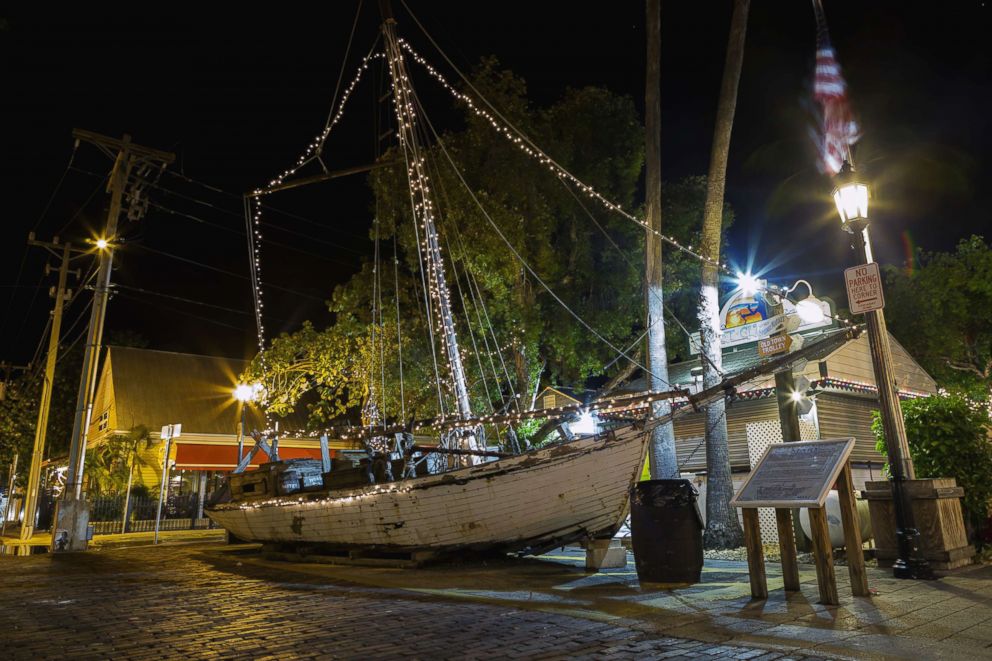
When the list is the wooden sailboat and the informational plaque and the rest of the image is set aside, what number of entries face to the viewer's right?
1

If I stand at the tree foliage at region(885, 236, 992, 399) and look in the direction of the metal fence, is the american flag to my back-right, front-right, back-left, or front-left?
front-left

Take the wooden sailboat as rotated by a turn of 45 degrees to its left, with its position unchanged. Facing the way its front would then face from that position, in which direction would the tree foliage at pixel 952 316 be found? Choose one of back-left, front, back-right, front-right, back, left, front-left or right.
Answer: front

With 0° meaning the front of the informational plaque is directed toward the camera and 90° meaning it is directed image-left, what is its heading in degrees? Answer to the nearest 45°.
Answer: approximately 45°

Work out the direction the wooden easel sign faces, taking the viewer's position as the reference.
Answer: facing the viewer and to the left of the viewer

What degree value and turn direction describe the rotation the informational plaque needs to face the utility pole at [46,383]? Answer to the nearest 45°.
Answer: approximately 45° to its right

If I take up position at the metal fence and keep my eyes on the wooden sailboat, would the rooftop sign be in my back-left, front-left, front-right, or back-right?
front-left

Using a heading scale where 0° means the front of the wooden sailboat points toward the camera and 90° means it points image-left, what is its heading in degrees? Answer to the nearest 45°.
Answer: approximately 270°

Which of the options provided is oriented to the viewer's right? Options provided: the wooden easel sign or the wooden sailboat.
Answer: the wooden sailboat

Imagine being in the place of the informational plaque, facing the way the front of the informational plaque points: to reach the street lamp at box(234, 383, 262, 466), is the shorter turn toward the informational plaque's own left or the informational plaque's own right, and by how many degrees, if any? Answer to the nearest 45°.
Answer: approximately 90° to the informational plaque's own right

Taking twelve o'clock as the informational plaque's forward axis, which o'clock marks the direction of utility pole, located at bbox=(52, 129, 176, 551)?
The utility pole is roughly at 2 o'clock from the informational plaque.

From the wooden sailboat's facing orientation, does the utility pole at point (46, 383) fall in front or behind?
behind

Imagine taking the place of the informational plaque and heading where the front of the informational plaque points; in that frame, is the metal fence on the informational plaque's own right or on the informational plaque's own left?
on the informational plaque's own right

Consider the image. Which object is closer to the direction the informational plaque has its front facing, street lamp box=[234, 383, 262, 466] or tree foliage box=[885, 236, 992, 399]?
the street lamp
